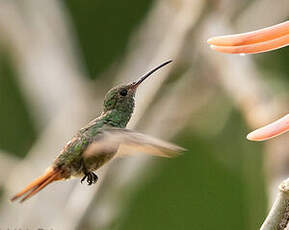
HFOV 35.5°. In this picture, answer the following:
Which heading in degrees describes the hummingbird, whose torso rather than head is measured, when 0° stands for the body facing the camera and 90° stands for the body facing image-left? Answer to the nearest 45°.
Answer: approximately 270°
